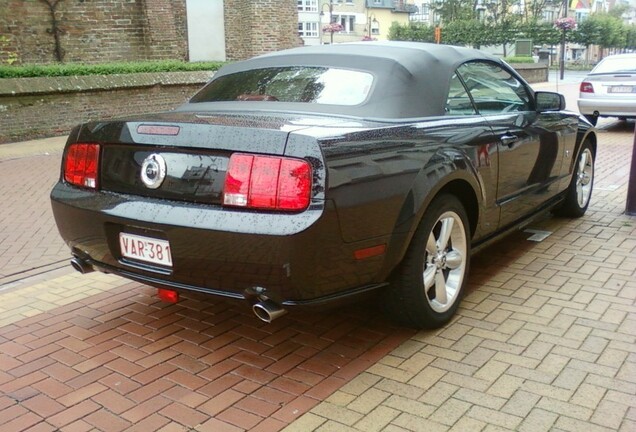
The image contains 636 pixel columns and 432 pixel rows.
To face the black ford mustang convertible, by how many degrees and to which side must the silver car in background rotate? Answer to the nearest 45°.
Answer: approximately 180°

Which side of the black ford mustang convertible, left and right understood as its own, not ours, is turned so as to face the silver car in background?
front

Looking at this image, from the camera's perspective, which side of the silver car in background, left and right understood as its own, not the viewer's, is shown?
back

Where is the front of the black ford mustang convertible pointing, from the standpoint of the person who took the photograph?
facing away from the viewer and to the right of the viewer

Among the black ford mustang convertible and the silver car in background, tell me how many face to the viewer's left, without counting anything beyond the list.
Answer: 0

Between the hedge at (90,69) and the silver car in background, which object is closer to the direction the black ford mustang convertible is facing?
the silver car in background

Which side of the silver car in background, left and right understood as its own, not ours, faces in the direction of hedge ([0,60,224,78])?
left

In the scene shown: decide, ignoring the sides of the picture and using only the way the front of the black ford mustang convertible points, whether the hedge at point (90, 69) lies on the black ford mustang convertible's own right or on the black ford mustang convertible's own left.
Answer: on the black ford mustang convertible's own left
